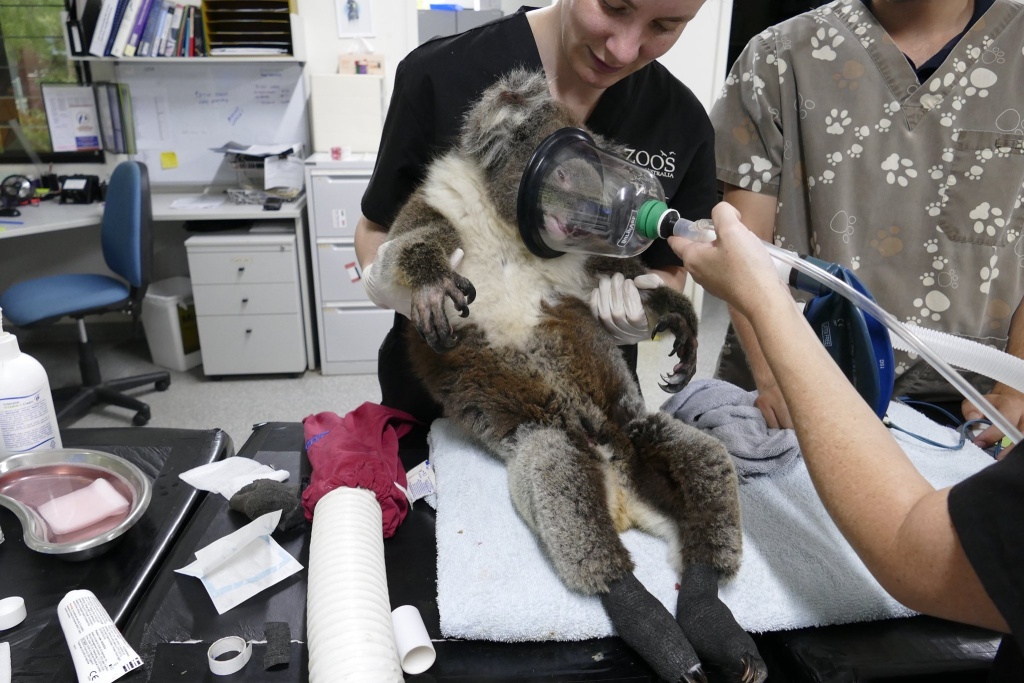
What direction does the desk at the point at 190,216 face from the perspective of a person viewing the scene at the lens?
facing the viewer

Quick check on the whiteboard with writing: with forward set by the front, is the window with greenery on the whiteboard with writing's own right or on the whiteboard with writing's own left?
on the whiteboard with writing's own right

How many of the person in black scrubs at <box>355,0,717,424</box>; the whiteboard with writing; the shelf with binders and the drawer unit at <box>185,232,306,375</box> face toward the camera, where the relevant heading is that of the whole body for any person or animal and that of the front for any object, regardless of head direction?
4

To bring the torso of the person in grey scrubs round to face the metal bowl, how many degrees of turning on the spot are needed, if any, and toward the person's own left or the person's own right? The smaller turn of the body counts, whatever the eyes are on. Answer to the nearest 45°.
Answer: approximately 45° to the person's own right

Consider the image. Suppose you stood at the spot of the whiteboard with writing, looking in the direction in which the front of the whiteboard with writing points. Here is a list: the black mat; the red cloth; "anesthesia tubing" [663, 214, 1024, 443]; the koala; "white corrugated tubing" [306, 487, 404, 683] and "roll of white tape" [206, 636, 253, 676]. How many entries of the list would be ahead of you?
6

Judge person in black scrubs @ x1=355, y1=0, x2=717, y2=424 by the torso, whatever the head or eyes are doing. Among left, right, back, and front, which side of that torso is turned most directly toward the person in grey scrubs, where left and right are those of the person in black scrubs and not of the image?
left

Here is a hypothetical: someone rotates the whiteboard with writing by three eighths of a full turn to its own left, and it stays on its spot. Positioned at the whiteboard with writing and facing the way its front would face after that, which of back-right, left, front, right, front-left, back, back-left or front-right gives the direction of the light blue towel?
back-right

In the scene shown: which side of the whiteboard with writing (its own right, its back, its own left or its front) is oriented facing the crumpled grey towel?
front

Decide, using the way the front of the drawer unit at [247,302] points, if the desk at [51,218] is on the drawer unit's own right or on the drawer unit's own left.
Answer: on the drawer unit's own right

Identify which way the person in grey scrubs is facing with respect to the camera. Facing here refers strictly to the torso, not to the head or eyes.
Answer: toward the camera

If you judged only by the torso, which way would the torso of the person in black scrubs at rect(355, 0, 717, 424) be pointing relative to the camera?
toward the camera

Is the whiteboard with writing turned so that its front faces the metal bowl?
yes

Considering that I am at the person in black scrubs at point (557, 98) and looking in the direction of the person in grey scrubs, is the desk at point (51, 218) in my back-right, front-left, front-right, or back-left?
back-left
